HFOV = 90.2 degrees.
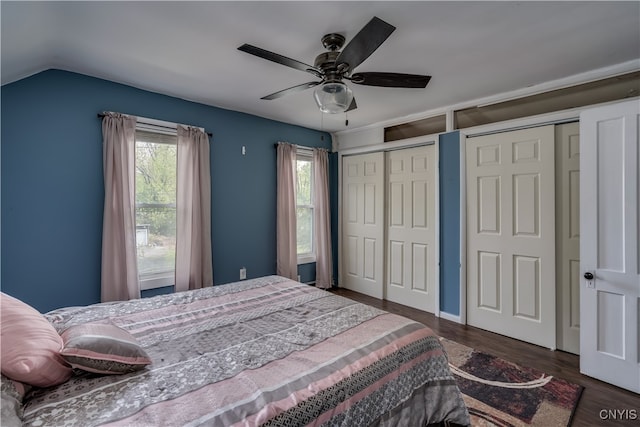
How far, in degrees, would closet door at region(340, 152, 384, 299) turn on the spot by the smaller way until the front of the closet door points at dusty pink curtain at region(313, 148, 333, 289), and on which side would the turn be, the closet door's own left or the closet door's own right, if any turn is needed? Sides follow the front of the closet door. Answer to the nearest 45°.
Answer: approximately 45° to the closet door's own right

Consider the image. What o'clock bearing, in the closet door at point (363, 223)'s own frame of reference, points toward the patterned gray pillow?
The patterned gray pillow is roughly at 11 o'clock from the closet door.

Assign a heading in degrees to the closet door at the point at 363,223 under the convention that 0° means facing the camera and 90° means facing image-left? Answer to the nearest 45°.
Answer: approximately 45°

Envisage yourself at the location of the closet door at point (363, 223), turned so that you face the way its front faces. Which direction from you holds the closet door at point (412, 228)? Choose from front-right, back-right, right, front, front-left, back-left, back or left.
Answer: left

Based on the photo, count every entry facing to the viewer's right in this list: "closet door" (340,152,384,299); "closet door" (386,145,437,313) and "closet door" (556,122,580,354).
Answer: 0

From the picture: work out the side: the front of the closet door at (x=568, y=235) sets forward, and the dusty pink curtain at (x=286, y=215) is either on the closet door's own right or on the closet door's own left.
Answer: on the closet door's own right

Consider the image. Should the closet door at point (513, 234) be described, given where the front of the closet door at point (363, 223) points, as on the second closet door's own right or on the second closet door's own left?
on the second closet door's own left

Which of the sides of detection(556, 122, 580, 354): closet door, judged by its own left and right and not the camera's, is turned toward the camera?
front

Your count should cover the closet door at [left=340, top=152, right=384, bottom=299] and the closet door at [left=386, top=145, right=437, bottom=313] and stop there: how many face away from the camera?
0

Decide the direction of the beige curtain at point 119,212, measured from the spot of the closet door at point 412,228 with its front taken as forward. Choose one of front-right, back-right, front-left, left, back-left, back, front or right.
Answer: front

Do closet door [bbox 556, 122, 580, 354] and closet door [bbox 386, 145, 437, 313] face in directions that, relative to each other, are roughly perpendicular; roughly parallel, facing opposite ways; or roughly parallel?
roughly parallel

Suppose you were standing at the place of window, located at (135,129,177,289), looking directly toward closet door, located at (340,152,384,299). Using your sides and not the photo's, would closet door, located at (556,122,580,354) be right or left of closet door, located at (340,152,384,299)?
right

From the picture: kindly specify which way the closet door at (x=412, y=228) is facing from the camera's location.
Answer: facing the viewer and to the left of the viewer
